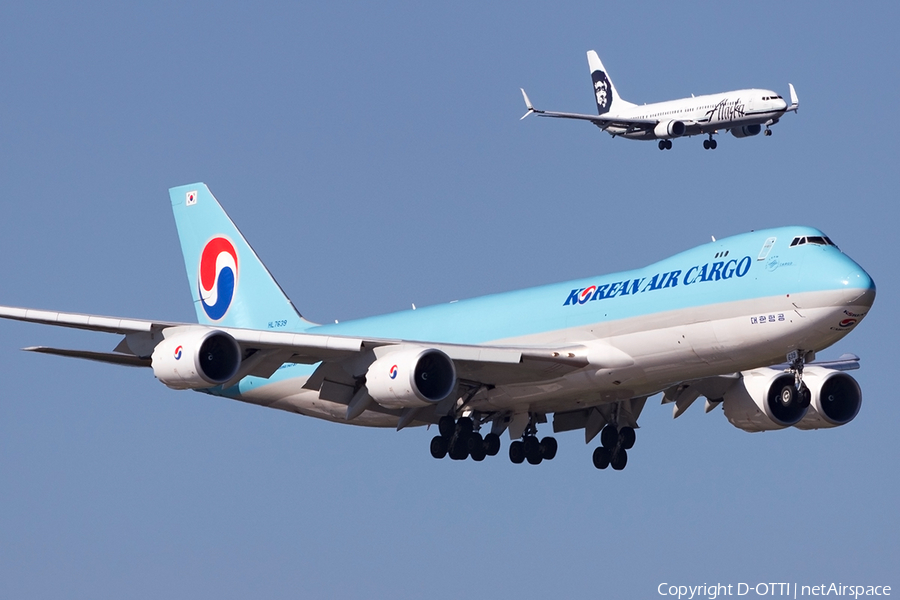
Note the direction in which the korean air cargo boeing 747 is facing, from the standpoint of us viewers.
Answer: facing the viewer and to the right of the viewer
